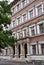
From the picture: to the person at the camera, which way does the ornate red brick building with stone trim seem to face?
facing the viewer and to the left of the viewer

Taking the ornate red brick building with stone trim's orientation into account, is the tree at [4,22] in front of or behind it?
in front
